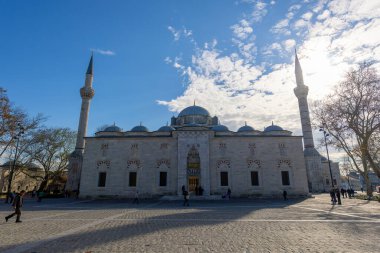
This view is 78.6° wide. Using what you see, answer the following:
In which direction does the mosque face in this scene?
toward the camera

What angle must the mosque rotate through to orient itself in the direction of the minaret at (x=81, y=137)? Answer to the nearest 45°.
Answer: approximately 90° to its right

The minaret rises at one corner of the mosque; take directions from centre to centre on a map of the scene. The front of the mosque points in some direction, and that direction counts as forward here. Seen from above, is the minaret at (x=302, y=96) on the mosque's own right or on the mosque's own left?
on the mosque's own left

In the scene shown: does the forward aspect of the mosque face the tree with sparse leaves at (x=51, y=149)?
no
